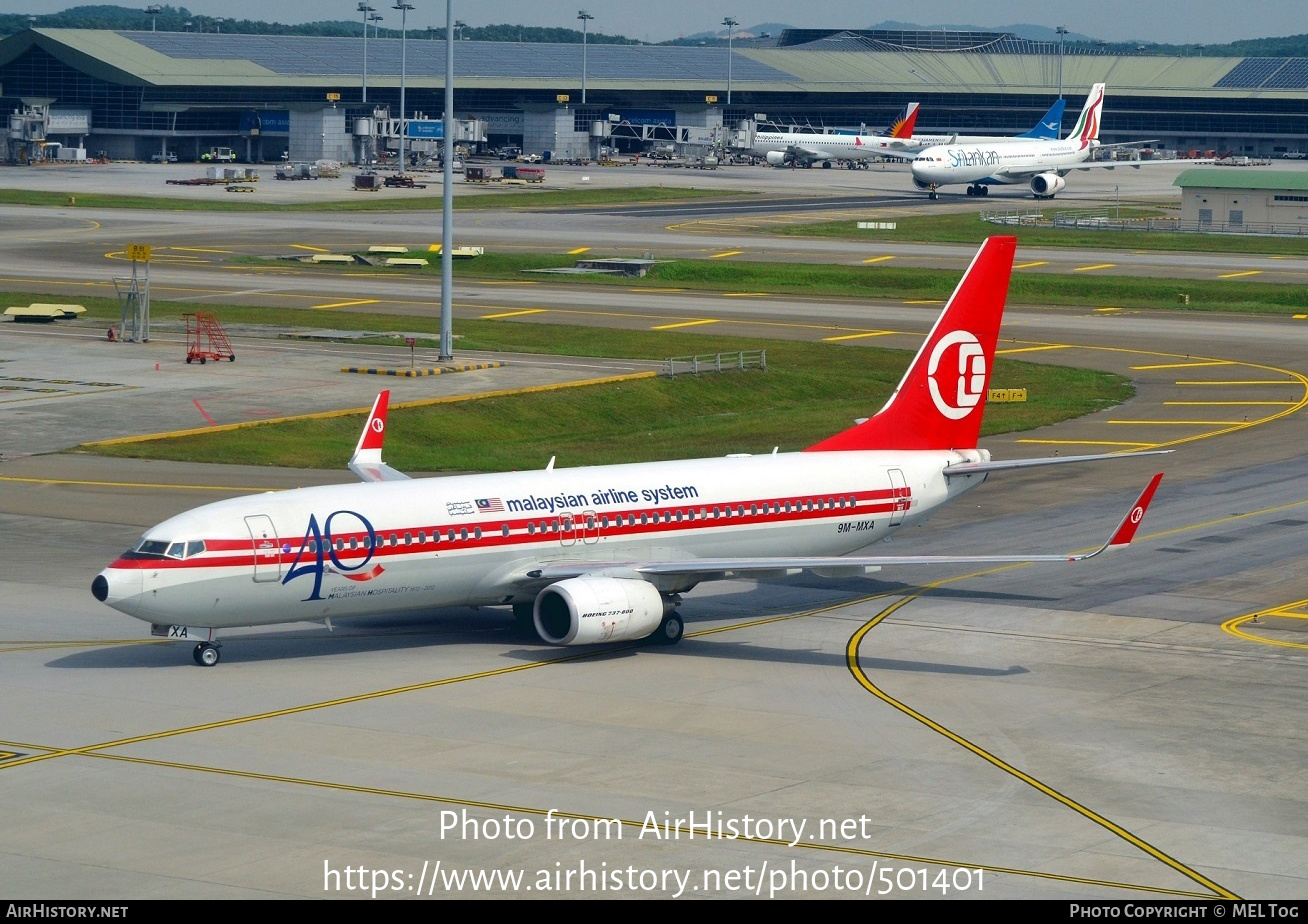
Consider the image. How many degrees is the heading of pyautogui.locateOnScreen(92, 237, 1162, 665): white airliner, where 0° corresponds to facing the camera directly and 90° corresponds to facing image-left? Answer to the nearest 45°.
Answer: approximately 45°
